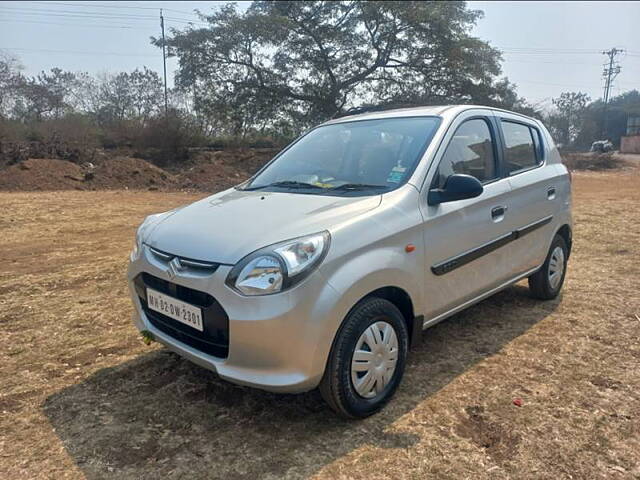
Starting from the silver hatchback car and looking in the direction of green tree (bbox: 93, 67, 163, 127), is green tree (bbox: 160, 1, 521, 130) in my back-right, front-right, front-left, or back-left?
front-right

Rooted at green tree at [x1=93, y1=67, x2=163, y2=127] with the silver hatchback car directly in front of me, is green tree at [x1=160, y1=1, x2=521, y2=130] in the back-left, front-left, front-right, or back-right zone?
front-left

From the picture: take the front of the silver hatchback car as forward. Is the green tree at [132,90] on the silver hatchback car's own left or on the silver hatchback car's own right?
on the silver hatchback car's own right

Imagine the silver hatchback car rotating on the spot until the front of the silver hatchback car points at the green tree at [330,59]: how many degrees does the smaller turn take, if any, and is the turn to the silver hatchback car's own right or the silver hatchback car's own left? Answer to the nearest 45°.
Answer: approximately 135° to the silver hatchback car's own right

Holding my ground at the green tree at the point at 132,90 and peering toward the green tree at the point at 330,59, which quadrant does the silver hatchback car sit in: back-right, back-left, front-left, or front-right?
front-right
